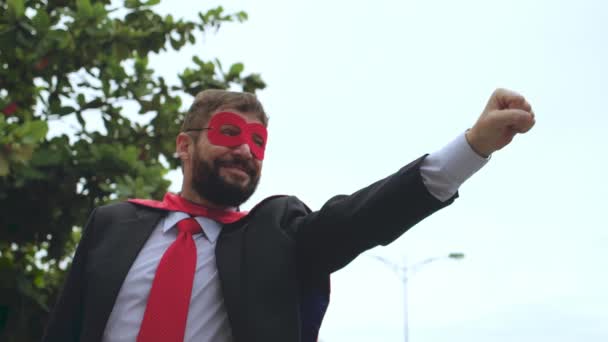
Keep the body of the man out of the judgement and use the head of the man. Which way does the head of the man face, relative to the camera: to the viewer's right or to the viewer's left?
to the viewer's right

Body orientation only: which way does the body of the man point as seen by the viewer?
toward the camera

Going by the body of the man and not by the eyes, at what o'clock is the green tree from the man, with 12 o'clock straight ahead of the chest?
The green tree is roughly at 5 o'clock from the man.
